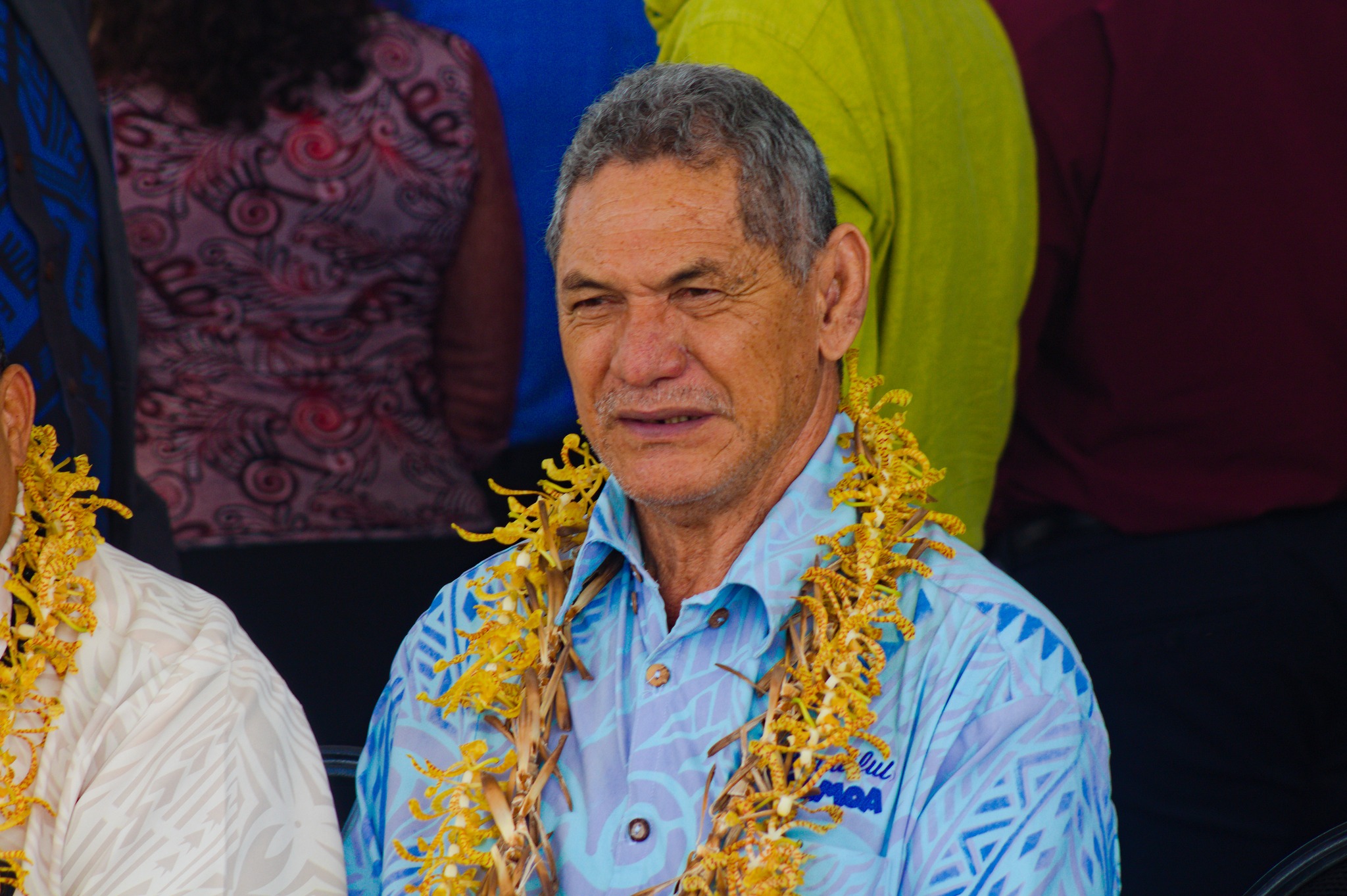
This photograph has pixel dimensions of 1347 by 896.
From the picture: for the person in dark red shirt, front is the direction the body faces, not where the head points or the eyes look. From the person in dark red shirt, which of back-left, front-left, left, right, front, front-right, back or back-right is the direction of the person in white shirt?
back-left

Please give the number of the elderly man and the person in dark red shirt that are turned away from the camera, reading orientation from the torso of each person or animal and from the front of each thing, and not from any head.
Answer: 1

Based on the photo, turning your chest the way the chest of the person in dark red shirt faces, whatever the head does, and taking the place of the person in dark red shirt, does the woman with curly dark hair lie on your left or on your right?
on your left

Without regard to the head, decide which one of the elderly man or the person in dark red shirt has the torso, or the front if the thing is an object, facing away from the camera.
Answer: the person in dark red shirt

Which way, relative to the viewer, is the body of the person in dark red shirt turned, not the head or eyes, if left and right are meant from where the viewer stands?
facing away from the viewer

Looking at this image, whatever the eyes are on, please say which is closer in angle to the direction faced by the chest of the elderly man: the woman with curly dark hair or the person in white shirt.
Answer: the person in white shirt

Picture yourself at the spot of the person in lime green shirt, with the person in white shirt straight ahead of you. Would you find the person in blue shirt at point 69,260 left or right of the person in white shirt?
right

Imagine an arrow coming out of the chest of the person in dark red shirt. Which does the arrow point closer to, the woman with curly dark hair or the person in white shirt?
the woman with curly dark hair

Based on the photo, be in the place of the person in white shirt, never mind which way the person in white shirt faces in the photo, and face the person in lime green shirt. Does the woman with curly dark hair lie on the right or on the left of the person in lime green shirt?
left

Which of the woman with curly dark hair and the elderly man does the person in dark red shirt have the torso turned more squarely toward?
the woman with curly dark hair

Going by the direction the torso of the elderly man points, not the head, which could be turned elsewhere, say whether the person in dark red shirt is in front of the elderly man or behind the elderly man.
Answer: behind
